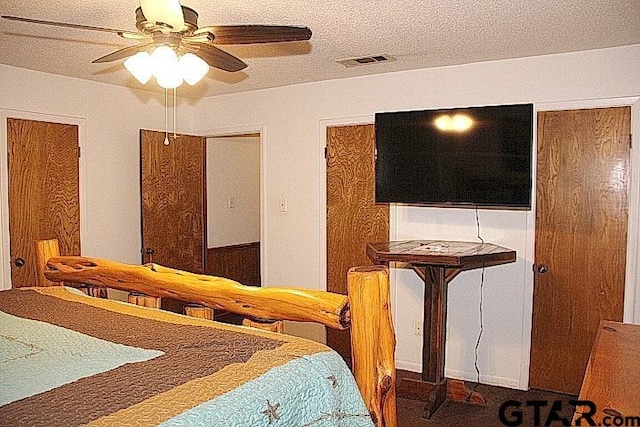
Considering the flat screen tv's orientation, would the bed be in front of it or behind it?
in front

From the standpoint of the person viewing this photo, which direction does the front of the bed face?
facing away from the viewer and to the right of the viewer

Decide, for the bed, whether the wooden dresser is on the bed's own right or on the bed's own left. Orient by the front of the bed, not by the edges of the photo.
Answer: on the bed's own right

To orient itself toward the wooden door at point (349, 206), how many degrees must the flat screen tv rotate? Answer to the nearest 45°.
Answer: approximately 90° to its right

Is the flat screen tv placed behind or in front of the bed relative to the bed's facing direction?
in front

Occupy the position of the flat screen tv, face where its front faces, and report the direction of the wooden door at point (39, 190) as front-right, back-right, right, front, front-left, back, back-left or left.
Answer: front-right

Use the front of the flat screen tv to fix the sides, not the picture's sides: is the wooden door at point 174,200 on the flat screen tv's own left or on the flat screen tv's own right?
on the flat screen tv's own right

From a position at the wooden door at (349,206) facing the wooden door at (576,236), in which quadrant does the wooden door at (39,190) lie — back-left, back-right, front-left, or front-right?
back-right

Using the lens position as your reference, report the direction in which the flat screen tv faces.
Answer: facing the viewer and to the left of the viewer

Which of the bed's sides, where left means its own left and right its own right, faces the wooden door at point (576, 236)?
front

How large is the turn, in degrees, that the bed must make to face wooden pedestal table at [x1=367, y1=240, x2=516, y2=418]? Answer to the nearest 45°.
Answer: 0° — it already faces it

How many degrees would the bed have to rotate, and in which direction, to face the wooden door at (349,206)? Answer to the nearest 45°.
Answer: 0° — it already faces it
